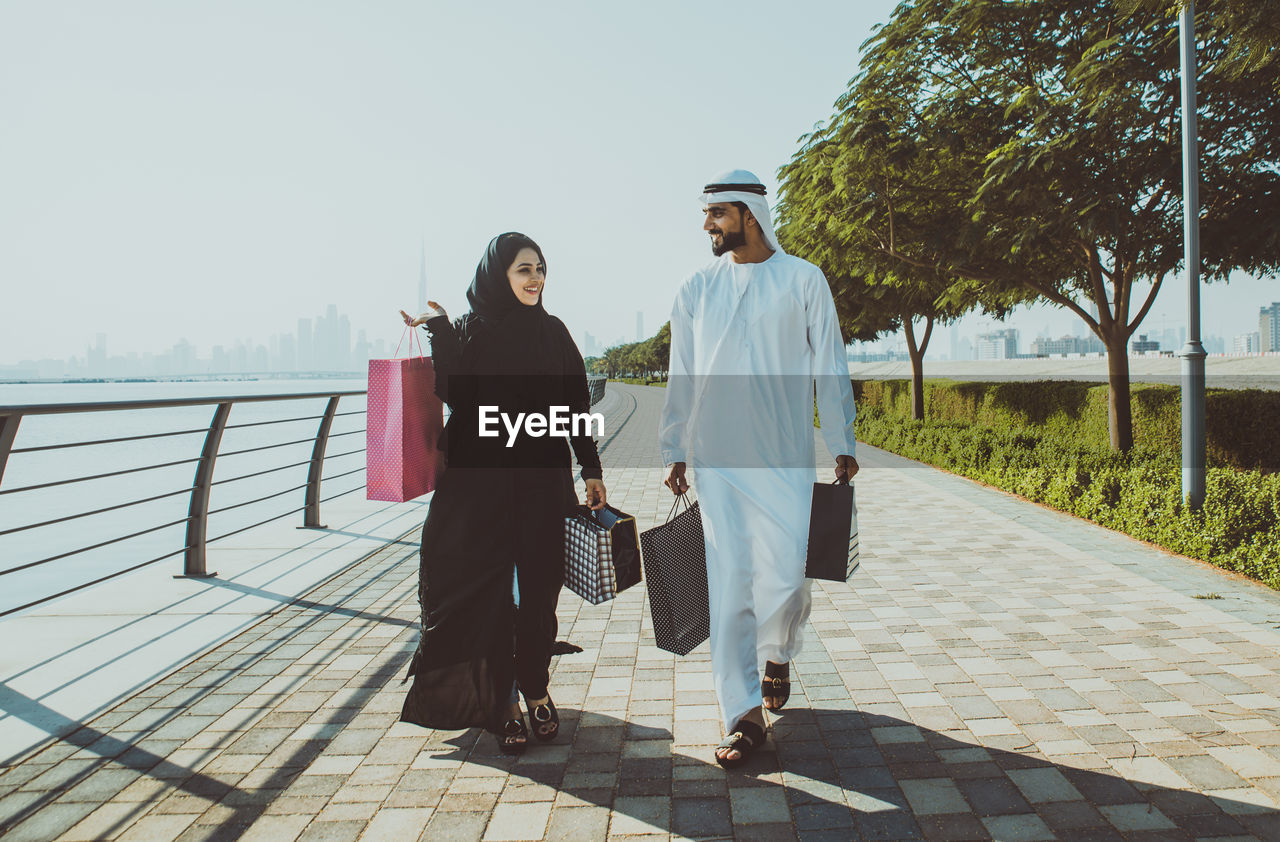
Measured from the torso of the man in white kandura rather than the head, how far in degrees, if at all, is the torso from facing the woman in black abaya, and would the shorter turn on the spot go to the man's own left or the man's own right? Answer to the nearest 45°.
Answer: approximately 90° to the man's own right

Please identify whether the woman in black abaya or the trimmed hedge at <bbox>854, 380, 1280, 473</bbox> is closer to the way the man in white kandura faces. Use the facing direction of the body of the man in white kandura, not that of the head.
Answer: the woman in black abaya

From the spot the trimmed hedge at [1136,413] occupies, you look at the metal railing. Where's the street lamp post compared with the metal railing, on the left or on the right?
left

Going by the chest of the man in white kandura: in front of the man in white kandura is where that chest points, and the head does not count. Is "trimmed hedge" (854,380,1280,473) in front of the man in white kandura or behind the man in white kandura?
behind

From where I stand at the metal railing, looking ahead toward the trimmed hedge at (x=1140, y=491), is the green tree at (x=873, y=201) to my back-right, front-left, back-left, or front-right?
front-left

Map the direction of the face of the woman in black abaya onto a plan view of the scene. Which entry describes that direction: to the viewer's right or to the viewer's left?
to the viewer's right

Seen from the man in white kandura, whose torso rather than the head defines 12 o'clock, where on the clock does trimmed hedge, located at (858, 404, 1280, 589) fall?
The trimmed hedge is roughly at 7 o'clock from the man in white kandura.

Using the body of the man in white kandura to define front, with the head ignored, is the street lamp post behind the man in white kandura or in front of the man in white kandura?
behind

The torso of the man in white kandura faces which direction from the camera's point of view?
toward the camera

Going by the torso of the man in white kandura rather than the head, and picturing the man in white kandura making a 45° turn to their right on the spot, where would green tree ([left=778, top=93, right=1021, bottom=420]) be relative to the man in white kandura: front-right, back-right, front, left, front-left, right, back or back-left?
back-right
